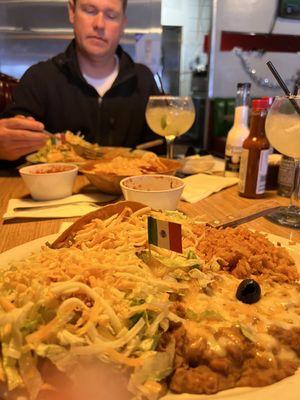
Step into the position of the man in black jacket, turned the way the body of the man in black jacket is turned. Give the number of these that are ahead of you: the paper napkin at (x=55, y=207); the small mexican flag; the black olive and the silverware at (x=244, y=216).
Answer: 4

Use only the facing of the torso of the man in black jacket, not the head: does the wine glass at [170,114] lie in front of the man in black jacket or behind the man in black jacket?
in front

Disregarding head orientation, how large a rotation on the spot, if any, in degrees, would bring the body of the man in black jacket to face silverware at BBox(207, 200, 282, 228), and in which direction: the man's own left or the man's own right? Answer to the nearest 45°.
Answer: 0° — they already face it

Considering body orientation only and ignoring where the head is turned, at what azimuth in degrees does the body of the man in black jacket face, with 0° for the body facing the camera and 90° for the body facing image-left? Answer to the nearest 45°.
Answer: approximately 0°

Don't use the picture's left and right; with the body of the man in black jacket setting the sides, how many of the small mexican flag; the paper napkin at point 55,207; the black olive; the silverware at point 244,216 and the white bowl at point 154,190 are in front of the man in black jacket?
5

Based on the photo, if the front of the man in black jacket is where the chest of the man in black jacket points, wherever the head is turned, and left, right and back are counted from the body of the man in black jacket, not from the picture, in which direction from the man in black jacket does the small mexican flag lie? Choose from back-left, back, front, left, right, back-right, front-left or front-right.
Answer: front

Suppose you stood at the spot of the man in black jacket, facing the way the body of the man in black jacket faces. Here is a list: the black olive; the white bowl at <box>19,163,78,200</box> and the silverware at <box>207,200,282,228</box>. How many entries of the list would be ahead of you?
3

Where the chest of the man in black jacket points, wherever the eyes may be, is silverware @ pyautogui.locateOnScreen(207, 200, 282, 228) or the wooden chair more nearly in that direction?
the silverware

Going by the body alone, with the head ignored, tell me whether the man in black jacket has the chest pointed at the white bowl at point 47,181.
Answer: yes

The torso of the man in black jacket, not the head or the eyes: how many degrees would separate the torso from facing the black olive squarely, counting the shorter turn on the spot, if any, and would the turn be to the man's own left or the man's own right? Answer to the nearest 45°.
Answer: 0° — they already face it

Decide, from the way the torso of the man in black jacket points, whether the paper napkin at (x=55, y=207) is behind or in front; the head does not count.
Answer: in front
